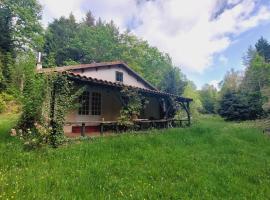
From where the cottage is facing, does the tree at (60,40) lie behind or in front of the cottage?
behind

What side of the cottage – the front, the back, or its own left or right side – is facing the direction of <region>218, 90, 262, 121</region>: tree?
left

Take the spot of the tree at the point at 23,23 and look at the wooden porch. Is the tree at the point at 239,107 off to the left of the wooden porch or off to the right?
left
